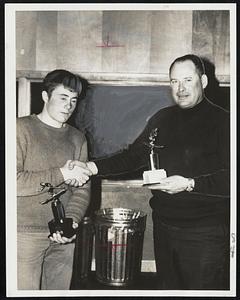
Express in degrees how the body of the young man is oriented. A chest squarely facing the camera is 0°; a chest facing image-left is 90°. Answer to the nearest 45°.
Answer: approximately 315°

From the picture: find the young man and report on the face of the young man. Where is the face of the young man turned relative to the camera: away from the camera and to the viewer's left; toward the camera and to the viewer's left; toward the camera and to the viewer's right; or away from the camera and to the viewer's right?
toward the camera and to the viewer's right

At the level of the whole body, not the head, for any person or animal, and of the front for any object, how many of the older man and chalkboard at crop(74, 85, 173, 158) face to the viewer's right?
0
